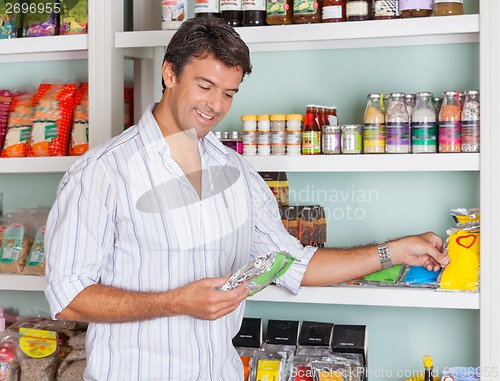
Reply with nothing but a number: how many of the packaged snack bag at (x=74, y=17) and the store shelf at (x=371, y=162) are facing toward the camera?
2

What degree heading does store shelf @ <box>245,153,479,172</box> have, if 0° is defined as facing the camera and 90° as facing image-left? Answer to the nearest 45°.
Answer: approximately 0°

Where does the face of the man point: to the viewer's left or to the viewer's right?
to the viewer's right

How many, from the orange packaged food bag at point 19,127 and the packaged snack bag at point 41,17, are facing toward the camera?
2

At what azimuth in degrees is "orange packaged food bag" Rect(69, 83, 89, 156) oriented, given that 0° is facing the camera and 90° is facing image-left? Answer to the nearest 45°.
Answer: approximately 0°

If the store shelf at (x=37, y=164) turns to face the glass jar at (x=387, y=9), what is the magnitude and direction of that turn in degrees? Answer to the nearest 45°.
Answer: approximately 45° to its left

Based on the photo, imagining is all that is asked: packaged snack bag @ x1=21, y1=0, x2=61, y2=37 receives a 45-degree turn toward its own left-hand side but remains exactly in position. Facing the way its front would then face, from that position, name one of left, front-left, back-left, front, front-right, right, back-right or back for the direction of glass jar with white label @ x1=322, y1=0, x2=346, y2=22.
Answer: front

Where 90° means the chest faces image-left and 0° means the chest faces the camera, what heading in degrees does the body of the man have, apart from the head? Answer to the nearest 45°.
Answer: approximately 315°
